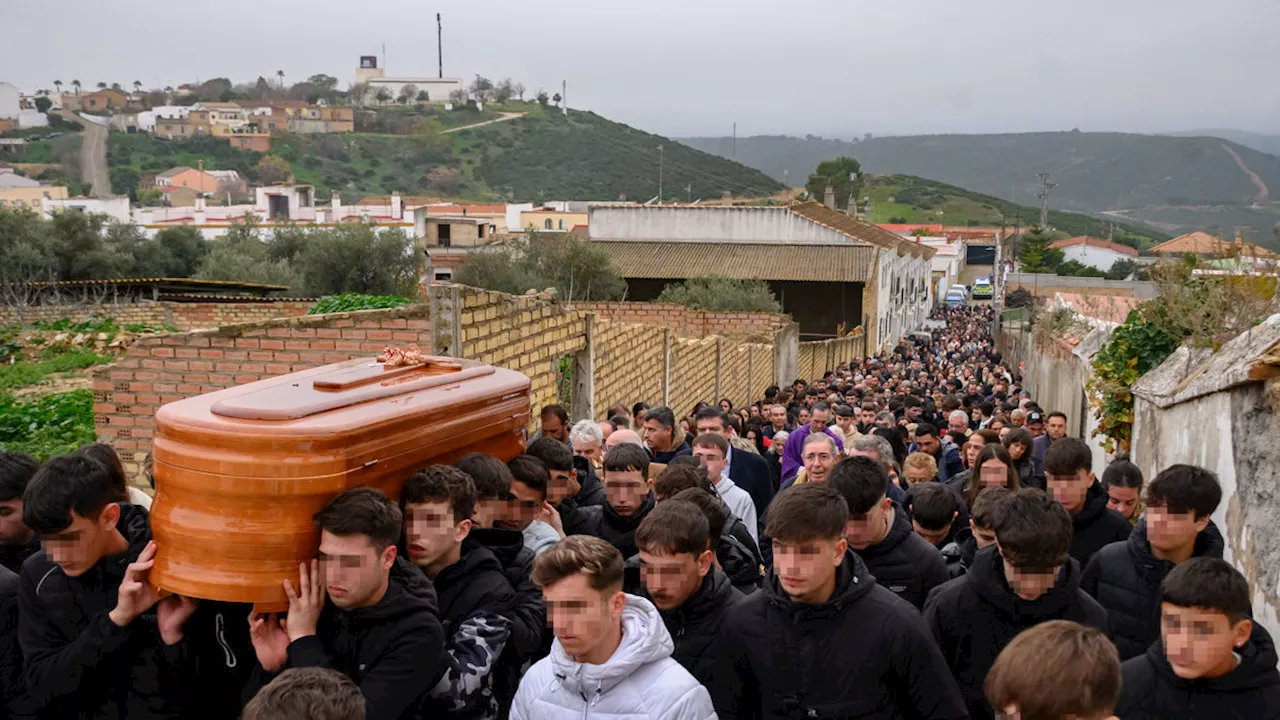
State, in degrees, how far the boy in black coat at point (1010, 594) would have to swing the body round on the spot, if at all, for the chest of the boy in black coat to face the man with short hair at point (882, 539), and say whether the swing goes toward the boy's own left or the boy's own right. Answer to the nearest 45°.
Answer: approximately 135° to the boy's own right

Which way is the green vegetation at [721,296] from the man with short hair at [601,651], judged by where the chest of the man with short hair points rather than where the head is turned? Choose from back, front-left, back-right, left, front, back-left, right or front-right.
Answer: back-right

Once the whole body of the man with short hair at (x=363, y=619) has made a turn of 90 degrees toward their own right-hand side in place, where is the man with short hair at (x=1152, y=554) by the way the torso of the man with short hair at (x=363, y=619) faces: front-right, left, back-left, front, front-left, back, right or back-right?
back-right

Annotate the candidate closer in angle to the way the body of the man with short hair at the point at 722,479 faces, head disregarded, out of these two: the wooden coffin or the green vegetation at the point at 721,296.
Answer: the wooden coffin
